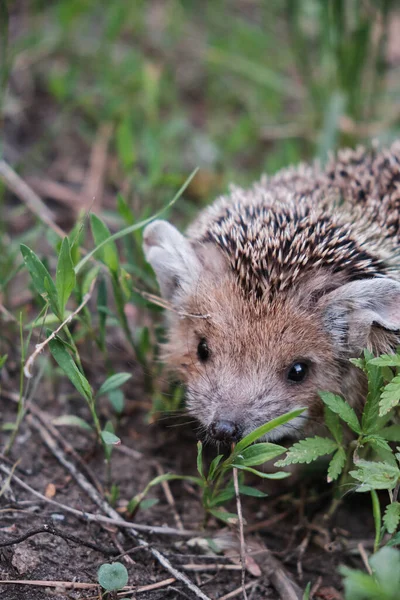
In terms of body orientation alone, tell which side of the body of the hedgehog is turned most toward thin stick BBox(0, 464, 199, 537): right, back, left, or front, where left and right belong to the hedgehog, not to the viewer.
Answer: front

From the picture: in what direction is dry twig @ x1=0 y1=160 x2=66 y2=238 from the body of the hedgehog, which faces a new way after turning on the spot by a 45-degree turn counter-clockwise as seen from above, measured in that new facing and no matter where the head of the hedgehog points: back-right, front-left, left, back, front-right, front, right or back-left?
back-right

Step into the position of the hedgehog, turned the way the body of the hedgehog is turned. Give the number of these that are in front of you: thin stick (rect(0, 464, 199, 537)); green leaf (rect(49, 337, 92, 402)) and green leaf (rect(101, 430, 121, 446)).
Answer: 3

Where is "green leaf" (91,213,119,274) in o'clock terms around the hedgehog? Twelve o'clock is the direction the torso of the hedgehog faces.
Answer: The green leaf is roughly at 2 o'clock from the hedgehog.

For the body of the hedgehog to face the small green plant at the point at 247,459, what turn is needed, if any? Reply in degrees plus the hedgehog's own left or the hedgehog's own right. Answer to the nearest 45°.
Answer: approximately 45° to the hedgehog's own left

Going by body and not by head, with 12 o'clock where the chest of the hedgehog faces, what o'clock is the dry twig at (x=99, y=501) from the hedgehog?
The dry twig is roughly at 12 o'clock from the hedgehog.

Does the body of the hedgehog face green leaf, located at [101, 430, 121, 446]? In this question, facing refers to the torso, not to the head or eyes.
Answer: yes

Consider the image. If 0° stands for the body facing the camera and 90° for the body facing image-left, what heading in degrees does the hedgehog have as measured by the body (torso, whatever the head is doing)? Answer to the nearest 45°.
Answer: approximately 45°

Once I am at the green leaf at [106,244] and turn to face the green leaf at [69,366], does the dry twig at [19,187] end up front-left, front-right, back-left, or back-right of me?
back-right
